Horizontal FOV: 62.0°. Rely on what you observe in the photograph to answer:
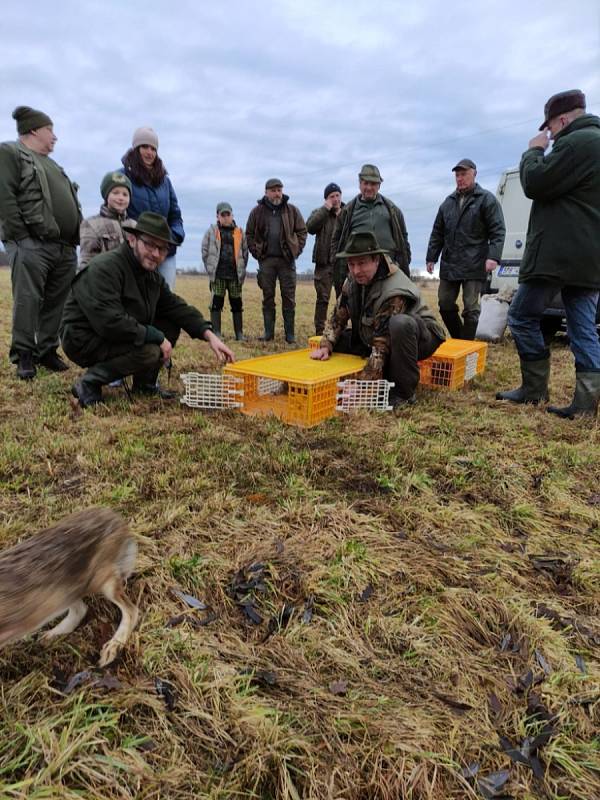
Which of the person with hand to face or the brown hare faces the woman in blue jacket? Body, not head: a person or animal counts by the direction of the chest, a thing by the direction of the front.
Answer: the person with hand to face

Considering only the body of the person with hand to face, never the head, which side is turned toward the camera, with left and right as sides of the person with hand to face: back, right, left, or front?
left

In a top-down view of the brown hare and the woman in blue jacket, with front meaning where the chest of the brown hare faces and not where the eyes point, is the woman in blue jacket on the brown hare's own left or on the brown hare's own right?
on the brown hare's own right

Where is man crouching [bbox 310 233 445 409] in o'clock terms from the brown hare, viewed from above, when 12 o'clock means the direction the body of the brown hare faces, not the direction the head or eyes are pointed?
The man crouching is roughly at 5 o'clock from the brown hare.

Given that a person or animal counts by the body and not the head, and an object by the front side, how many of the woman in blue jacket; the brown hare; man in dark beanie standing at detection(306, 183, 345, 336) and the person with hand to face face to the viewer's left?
2

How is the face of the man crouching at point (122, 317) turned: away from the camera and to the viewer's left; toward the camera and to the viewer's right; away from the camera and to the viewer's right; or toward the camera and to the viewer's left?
toward the camera and to the viewer's right

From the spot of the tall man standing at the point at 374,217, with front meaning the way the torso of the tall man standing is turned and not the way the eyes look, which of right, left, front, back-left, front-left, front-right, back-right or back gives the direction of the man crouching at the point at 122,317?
front-right

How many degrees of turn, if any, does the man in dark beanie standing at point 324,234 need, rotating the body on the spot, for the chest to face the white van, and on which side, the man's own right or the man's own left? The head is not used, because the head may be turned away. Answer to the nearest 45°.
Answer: approximately 45° to the man's own left

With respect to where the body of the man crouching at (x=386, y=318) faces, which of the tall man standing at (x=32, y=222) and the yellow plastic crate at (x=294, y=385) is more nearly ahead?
the yellow plastic crate

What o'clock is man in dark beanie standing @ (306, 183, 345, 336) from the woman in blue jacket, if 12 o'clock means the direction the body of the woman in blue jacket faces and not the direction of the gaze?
The man in dark beanie standing is roughly at 9 o'clock from the woman in blue jacket.
